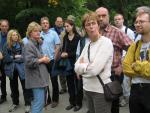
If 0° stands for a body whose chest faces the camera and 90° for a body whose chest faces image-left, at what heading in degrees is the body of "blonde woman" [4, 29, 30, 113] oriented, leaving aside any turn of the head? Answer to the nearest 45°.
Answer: approximately 315°

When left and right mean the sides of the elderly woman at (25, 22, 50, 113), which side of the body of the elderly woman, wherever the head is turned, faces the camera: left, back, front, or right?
right

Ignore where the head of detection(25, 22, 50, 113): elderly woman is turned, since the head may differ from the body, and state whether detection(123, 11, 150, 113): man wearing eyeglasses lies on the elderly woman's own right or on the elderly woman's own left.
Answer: on the elderly woman's own right
